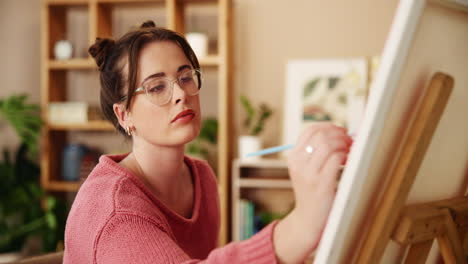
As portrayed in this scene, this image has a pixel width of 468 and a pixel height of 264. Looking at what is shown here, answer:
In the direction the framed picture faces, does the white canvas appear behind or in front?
in front

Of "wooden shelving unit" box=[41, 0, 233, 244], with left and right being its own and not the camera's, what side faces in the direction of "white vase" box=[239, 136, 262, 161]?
left

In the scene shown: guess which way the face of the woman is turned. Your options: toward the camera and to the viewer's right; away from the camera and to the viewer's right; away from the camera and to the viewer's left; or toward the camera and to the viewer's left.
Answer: toward the camera and to the viewer's right

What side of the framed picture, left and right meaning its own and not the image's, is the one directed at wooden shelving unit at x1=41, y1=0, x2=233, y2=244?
right

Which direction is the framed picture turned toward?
toward the camera

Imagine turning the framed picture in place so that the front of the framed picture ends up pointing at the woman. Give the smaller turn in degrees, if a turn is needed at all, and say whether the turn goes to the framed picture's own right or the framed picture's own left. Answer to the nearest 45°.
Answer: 0° — it already faces them

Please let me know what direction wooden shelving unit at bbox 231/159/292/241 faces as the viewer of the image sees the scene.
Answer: facing the viewer

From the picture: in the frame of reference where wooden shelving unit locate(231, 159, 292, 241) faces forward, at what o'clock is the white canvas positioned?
The white canvas is roughly at 12 o'clock from the wooden shelving unit.

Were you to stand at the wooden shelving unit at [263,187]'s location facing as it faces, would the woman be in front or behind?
in front

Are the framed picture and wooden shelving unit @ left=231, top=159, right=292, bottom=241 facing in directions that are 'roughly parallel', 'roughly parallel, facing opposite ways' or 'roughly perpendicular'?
roughly parallel

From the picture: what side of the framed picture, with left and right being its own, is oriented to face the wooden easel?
front

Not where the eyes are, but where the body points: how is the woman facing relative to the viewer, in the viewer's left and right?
facing the viewer and to the right of the viewer

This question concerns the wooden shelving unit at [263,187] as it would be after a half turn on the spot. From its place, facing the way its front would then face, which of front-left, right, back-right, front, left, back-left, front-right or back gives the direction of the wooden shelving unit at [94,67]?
left

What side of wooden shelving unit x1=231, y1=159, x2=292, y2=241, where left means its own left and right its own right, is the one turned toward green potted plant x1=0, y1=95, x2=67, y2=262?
right
